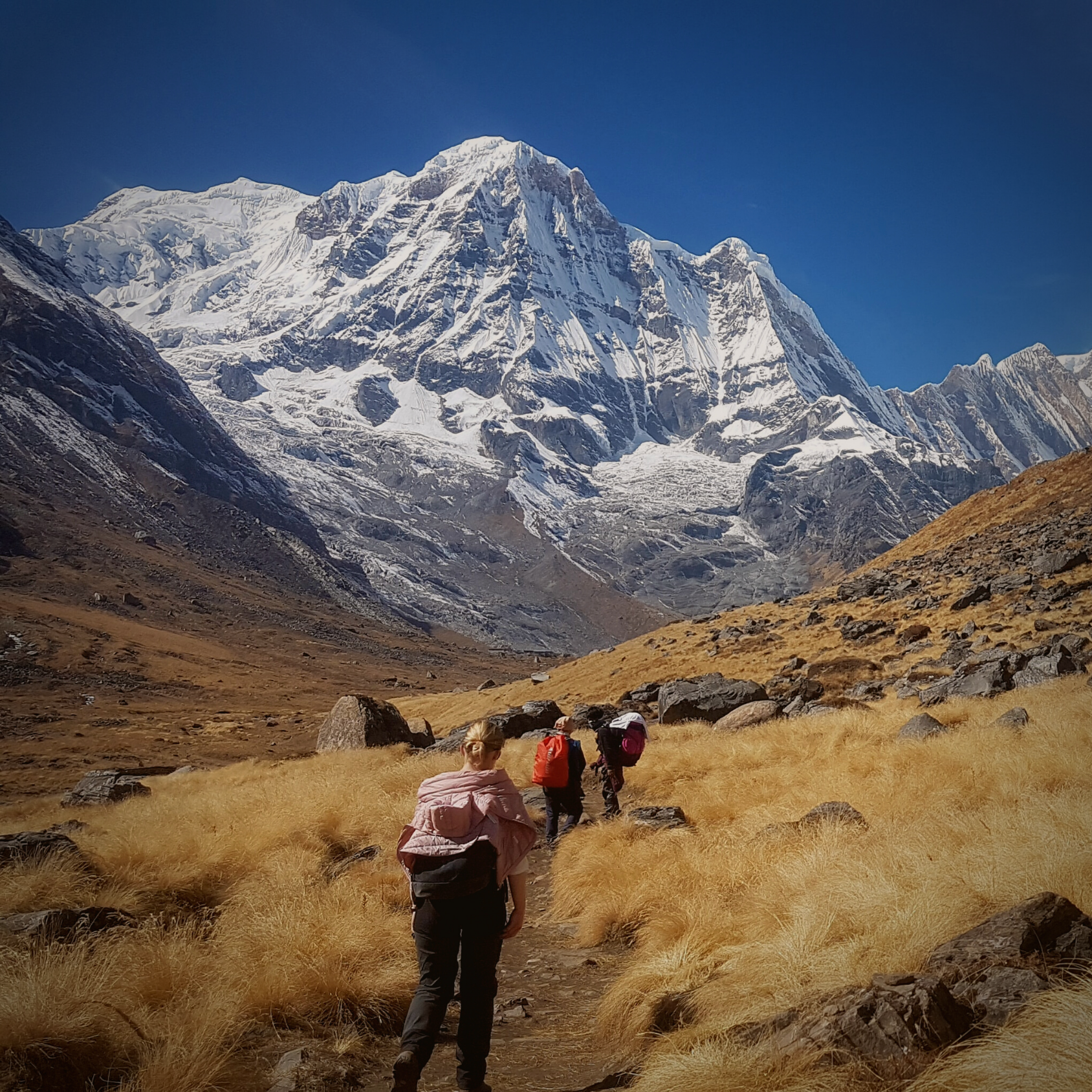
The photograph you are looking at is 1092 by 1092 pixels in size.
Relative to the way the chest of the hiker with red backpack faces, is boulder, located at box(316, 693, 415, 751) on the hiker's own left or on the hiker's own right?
on the hiker's own left

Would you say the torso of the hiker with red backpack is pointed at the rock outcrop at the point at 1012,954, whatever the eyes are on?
no

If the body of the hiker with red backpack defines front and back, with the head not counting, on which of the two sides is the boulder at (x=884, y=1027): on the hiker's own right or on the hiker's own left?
on the hiker's own right

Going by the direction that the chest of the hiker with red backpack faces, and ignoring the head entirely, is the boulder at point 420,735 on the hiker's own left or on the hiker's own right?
on the hiker's own left

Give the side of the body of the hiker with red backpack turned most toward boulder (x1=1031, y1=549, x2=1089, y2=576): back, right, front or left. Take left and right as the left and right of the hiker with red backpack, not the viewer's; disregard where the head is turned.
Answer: front

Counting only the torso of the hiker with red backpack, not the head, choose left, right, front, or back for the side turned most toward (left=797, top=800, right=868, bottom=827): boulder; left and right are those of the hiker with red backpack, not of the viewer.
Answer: right

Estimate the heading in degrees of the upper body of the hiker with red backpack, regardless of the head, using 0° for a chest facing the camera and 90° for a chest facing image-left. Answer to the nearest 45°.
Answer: approximately 225°

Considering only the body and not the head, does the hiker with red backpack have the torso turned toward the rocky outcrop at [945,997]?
no

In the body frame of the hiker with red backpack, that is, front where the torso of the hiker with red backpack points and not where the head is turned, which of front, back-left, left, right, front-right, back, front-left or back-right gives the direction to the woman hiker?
back-right

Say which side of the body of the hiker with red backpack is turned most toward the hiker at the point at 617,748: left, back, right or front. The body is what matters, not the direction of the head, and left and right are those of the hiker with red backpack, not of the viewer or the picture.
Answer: front

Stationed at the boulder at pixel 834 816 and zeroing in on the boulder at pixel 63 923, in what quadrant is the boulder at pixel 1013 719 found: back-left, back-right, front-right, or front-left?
back-right

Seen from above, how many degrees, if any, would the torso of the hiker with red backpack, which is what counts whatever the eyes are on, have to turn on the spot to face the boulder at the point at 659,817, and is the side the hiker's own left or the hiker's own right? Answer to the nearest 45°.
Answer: approximately 90° to the hiker's own right

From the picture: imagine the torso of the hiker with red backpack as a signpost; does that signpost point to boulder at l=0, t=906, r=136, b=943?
no

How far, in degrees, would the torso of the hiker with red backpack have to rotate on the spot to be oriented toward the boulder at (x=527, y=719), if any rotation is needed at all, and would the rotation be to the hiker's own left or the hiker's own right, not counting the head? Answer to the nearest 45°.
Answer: approximately 45° to the hiker's own left

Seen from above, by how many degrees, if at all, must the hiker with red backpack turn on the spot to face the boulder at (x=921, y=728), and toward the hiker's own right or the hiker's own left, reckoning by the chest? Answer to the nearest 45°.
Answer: approximately 45° to the hiker's own right

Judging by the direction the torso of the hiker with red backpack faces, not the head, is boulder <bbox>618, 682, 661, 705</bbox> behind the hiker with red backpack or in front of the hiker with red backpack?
in front
